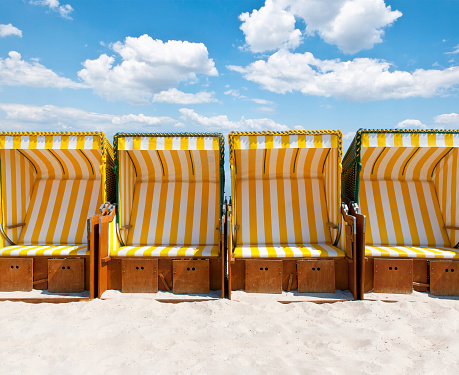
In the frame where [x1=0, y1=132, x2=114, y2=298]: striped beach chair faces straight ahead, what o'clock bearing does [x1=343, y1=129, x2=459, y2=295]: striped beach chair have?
[x1=343, y1=129, x2=459, y2=295]: striped beach chair is roughly at 10 o'clock from [x1=0, y1=132, x2=114, y2=298]: striped beach chair.

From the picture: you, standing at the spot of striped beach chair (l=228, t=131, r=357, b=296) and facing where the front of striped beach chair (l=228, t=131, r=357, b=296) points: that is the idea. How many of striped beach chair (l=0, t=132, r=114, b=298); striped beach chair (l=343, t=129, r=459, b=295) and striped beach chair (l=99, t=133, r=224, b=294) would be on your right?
2

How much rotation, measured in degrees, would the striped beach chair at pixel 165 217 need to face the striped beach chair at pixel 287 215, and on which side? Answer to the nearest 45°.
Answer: approximately 90° to its left

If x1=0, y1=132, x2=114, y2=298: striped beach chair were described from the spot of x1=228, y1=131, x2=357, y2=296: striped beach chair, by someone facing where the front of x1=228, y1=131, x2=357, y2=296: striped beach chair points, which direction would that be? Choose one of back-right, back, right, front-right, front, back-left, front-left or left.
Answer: right

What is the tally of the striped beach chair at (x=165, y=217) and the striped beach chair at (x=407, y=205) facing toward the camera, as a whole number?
2

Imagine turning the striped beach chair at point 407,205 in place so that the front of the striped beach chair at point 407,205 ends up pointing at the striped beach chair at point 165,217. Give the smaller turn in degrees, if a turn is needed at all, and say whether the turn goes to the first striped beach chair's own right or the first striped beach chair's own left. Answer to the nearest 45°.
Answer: approximately 45° to the first striped beach chair's own right

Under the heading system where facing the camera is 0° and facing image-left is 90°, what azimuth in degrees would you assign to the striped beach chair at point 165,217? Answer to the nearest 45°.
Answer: approximately 0°

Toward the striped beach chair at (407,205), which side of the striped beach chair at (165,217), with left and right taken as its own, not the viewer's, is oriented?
left
